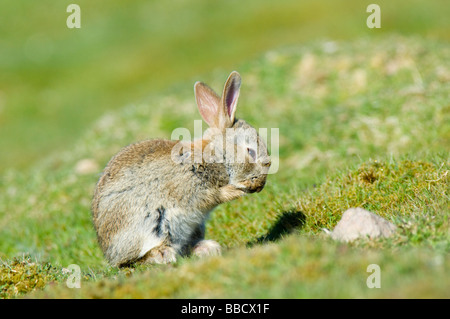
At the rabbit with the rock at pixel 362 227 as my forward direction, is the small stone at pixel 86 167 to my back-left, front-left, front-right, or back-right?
back-left

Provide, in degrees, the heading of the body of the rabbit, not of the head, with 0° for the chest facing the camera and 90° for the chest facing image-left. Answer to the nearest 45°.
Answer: approximately 270°

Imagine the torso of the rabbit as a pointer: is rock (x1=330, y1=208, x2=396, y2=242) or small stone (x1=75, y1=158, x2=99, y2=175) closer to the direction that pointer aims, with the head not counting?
the rock

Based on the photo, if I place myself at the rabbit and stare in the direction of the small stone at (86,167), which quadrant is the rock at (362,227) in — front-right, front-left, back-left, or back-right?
back-right

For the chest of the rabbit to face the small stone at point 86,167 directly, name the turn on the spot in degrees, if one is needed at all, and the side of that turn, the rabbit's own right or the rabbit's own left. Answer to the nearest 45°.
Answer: approximately 90° to the rabbit's own left

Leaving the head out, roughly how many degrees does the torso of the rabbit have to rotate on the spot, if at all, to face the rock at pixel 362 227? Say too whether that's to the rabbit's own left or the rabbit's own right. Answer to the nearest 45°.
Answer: approximately 45° to the rabbit's own right
